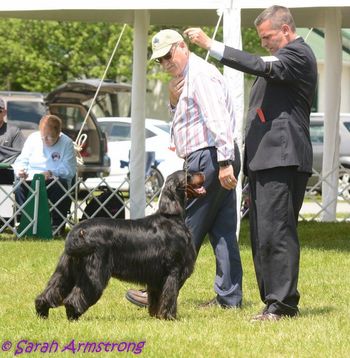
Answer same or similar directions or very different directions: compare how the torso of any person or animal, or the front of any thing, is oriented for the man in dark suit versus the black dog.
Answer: very different directions

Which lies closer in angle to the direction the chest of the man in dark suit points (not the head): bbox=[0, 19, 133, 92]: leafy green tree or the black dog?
the black dog

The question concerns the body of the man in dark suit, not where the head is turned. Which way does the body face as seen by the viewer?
to the viewer's left

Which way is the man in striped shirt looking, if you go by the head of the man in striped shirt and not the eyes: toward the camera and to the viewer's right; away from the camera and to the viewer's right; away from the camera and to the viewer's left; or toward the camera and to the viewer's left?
toward the camera and to the viewer's left

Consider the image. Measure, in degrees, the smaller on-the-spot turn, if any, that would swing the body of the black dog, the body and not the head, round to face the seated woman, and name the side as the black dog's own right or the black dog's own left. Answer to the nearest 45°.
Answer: approximately 90° to the black dog's own left

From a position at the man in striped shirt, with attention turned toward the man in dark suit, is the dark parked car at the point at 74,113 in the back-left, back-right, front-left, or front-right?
back-left

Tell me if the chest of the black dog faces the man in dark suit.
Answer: yes

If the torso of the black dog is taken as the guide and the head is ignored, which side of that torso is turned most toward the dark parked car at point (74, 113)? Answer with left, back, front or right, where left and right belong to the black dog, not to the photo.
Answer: left

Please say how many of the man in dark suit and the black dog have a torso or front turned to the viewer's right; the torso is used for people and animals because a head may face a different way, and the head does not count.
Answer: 1

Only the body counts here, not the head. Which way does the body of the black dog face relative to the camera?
to the viewer's right

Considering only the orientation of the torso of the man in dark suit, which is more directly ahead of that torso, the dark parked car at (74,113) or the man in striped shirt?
the man in striped shirt

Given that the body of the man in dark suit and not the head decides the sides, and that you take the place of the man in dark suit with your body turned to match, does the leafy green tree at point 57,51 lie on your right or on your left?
on your right
